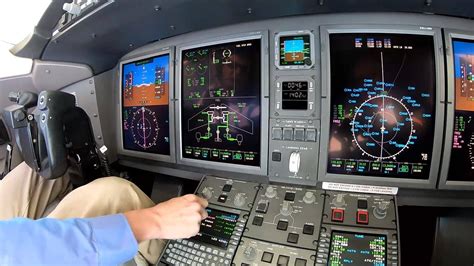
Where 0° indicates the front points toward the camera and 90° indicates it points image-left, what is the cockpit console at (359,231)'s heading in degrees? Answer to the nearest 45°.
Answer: approximately 0°
